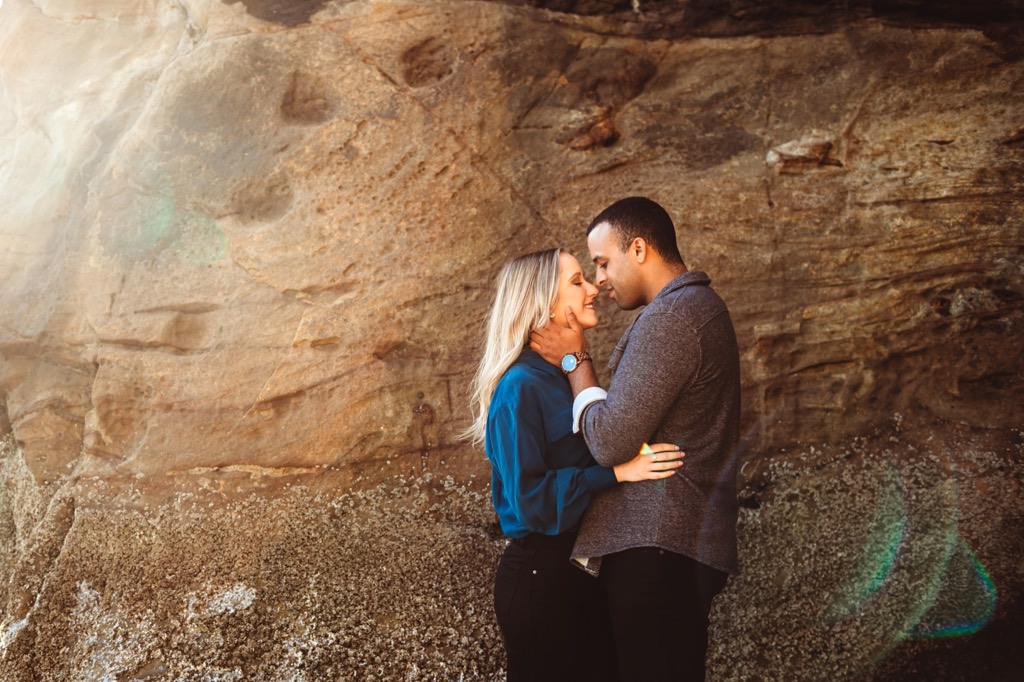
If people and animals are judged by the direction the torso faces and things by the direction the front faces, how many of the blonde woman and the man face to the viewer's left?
1

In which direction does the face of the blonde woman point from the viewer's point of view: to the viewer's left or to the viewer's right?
to the viewer's right

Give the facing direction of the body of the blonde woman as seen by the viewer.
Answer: to the viewer's right

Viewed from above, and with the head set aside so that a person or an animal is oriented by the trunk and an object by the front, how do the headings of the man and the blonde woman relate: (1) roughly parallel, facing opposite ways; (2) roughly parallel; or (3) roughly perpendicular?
roughly parallel, facing opposite ways

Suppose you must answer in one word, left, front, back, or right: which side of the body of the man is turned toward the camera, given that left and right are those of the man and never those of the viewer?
left

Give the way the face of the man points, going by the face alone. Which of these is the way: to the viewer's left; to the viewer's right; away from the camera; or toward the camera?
to the viewer's left
